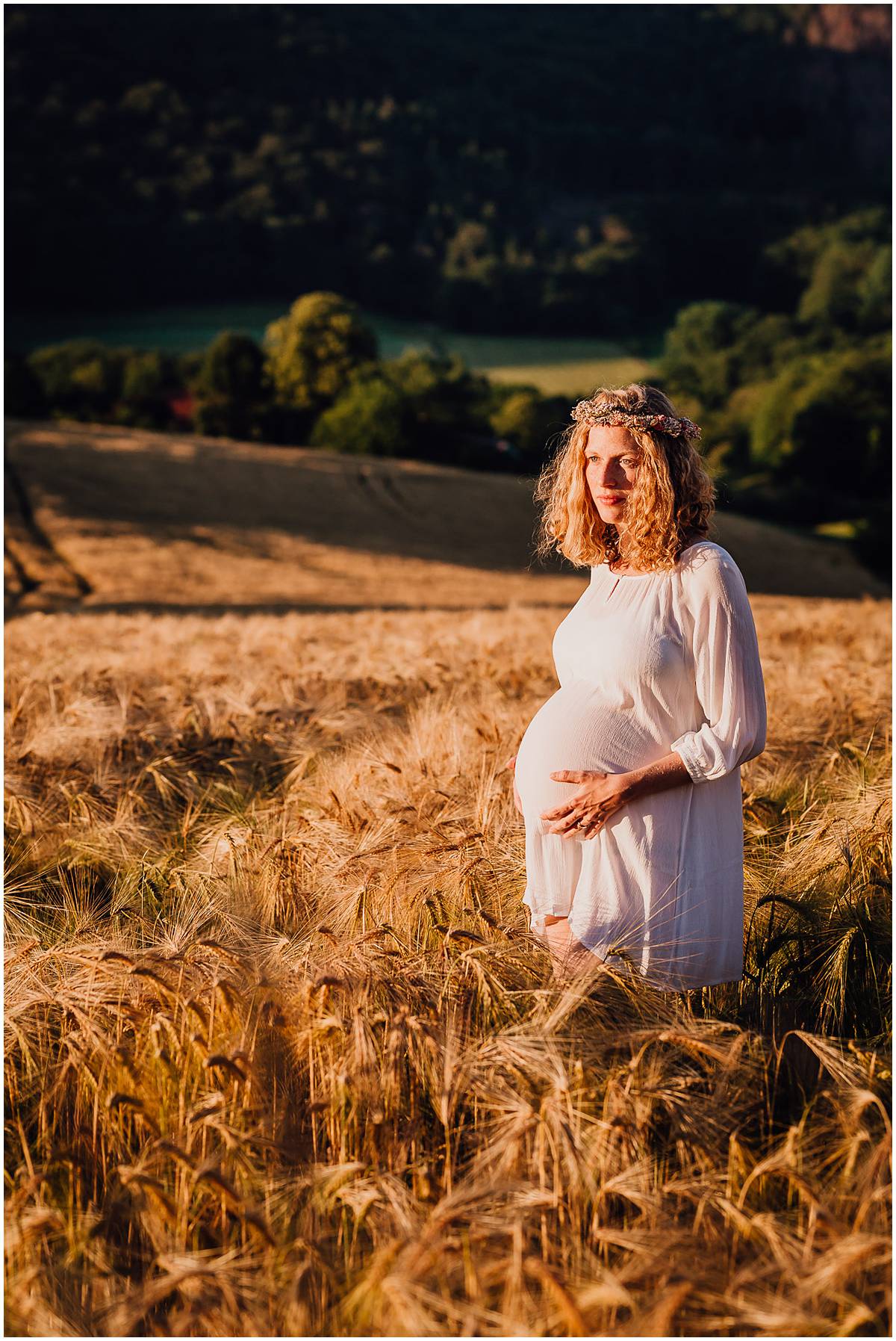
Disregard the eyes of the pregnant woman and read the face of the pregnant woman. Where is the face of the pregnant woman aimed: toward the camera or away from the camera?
toward the camera

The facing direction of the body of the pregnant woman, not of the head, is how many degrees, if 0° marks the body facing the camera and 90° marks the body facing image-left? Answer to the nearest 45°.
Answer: approximately 45°
